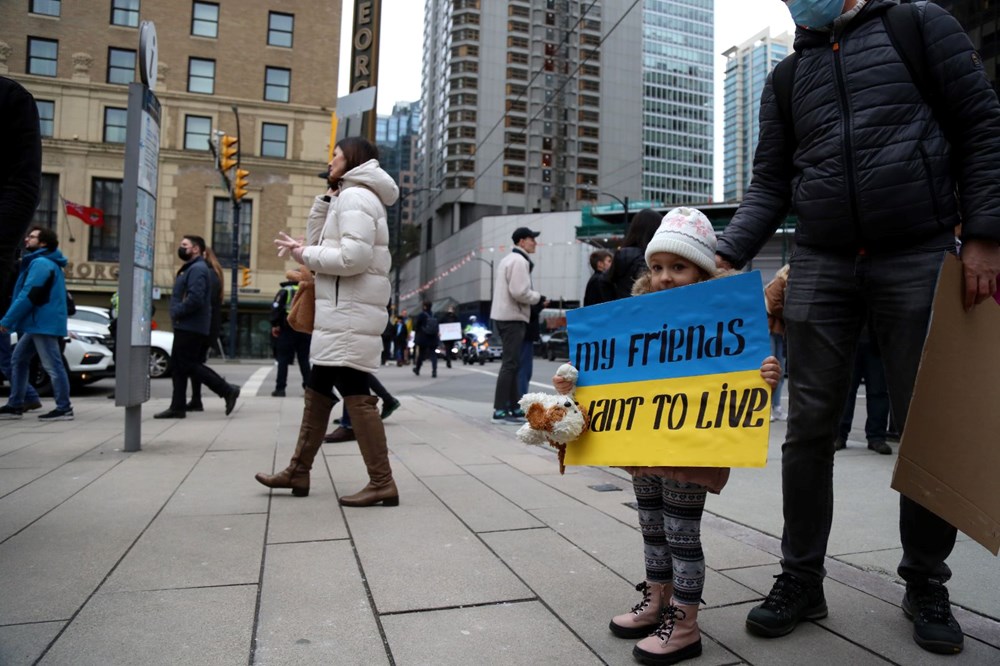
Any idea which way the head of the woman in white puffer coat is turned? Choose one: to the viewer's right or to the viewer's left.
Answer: to the viewer's left

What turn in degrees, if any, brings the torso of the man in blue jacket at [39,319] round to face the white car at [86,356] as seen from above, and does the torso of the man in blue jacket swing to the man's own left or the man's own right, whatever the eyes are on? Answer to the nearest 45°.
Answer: approximately 90° to the man's own right

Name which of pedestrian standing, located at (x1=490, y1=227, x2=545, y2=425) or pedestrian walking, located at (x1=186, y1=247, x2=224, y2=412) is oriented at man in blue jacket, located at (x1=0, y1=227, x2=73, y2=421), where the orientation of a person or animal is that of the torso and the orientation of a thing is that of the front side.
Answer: pedestrian walking, located at (x1=186, y1=247, x2=224, y2=412)

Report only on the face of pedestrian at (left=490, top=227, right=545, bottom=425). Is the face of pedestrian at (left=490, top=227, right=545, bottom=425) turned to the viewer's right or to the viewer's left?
to the viewer's right

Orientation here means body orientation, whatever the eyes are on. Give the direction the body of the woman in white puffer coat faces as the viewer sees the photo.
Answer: to the viewer's left

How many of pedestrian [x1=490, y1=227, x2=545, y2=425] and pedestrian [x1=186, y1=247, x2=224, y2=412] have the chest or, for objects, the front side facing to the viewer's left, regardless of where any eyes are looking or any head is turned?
1

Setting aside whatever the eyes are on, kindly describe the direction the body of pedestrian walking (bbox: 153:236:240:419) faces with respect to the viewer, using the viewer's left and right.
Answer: facing to the left of the viewer

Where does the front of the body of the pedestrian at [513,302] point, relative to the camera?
to the viewer's right

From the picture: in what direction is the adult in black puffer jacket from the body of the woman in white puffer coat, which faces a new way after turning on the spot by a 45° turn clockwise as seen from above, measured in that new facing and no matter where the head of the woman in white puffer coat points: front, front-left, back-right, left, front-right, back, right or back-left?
back
